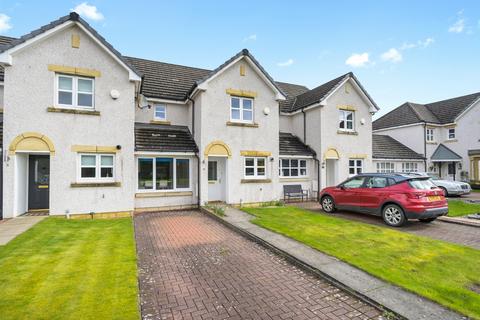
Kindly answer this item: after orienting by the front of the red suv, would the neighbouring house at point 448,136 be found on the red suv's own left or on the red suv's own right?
on the red suv's own right

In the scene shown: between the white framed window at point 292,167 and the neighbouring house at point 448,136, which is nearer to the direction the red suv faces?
the white framed window

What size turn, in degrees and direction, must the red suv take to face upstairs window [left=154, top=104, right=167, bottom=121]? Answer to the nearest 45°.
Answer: approximately 45° to its left

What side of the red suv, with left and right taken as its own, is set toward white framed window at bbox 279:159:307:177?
front

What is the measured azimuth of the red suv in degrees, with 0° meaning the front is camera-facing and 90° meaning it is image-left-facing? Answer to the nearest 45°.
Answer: approximately 135°
